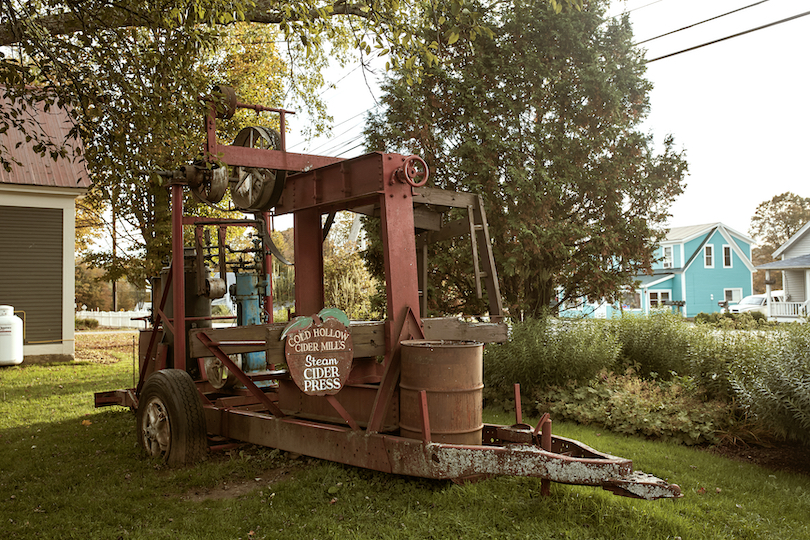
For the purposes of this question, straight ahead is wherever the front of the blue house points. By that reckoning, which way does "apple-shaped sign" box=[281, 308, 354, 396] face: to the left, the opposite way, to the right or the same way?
the same way

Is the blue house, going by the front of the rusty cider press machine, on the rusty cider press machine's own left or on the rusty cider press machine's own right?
on the rusty cider press machine's own left

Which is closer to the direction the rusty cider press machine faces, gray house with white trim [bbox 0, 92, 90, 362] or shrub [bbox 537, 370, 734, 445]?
the shrub

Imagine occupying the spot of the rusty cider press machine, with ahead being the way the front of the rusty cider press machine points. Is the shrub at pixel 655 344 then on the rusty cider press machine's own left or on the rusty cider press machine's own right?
on the rusty cider press machine's own left

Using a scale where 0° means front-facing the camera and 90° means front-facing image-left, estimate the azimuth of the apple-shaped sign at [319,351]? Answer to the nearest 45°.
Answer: approximately 0°

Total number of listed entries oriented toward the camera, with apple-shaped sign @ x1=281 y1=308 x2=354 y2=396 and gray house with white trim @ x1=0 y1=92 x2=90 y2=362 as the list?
2

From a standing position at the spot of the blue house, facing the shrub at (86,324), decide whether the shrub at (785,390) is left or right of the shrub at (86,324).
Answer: left

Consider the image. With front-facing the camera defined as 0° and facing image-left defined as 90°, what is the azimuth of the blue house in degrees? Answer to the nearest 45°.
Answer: approximately 45°
